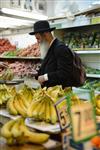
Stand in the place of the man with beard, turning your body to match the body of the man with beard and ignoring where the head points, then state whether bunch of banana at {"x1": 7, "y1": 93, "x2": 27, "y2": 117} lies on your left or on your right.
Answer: on your left

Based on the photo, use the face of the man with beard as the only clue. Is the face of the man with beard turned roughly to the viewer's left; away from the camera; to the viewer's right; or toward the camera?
to the viewer's left

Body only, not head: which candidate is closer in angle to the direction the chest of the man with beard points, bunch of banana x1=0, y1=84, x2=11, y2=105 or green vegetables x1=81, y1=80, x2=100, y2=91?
the bunch of banana

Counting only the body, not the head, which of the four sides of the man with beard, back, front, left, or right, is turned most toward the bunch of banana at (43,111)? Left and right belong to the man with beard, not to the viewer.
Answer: left

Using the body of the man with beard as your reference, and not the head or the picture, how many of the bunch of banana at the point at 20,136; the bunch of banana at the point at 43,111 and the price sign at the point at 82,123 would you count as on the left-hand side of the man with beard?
3

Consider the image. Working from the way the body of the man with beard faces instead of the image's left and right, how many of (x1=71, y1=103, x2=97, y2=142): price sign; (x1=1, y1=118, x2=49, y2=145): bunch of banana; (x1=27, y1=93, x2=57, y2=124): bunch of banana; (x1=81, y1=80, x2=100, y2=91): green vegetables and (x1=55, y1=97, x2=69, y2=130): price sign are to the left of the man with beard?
4

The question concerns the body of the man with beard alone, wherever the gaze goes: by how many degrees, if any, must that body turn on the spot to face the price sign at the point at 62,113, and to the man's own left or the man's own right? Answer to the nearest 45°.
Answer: approximately 90° to the man's own left

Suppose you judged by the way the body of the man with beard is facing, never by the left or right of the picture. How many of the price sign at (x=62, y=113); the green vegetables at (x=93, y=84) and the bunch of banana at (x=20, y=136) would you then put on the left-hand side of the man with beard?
2

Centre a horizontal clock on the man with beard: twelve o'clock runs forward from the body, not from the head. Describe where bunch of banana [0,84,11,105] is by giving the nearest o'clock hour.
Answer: The bunch of banana is roughly at 10 o'clock from the man with beard.

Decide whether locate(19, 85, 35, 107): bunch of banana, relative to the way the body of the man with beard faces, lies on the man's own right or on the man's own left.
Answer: on the man's own left

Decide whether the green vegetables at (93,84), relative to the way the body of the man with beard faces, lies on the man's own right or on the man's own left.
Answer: on the man's own right

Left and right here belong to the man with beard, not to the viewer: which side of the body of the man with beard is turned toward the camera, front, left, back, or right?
left
